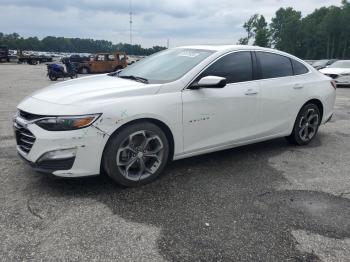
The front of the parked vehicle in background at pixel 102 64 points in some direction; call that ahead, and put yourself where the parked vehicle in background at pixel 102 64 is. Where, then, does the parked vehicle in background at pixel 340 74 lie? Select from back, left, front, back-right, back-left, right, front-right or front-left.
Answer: back-left

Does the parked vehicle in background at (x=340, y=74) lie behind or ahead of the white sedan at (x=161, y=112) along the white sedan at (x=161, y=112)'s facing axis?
behind

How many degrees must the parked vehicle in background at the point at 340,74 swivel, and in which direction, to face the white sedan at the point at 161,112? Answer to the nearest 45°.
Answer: approximately 45° to its left

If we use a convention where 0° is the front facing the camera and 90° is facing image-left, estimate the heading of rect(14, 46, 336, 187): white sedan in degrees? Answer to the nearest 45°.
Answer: approximately 45°

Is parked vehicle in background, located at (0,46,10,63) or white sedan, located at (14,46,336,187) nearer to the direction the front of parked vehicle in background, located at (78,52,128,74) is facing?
the parked vehicle in background

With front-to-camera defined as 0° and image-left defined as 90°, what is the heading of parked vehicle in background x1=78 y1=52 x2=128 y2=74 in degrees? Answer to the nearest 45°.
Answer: approximately 90°

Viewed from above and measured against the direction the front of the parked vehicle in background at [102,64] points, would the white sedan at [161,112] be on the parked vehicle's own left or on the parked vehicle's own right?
on the parked vehicle's own left

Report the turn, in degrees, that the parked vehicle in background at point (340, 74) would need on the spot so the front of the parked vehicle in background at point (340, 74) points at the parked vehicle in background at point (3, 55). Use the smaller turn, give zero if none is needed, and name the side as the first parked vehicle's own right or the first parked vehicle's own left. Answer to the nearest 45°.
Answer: approximately 45° to the first parked vehicle's own right
